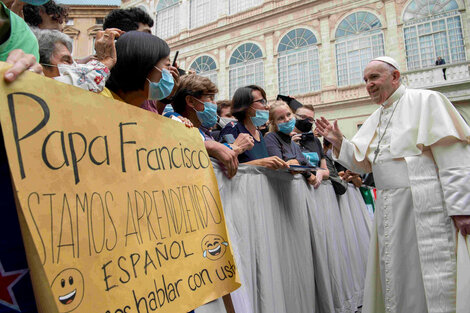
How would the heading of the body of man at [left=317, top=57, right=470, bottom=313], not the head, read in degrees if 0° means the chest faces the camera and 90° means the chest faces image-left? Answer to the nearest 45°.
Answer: approximately 45°

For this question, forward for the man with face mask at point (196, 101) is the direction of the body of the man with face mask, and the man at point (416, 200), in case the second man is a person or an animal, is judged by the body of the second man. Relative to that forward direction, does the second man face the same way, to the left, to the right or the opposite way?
the opposite way

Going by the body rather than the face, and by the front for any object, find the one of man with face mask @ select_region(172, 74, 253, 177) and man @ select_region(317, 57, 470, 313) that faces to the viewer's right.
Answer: the man with face mask

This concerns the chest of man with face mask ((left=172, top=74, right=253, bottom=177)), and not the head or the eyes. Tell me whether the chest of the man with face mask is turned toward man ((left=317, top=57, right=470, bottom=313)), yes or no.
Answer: yes

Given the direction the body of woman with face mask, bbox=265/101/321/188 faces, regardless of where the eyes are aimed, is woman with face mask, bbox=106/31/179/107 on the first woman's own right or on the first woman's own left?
on the first woman's own right

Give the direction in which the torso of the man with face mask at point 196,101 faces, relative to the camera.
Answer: to the viewer's right

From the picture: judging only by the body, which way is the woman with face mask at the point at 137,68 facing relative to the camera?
to the viewer's right

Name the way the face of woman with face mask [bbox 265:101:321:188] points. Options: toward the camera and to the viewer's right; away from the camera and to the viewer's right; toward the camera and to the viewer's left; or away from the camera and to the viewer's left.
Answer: toward the camera and to the viewer's right

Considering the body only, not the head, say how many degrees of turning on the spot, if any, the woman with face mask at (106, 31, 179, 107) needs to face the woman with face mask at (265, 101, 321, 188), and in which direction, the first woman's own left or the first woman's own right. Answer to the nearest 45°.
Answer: approximately 45° to the first woman's own left

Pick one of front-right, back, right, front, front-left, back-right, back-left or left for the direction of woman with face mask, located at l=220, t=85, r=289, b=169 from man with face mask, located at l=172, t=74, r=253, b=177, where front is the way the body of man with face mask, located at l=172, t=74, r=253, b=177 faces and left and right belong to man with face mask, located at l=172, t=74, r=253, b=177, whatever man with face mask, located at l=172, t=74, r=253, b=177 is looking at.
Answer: front-left

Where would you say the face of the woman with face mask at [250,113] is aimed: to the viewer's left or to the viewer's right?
to the viewer's right

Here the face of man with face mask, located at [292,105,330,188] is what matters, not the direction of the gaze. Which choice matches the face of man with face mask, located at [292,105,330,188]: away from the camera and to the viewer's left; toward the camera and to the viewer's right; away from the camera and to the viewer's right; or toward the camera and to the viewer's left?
toward the camera and to the viewer's right
